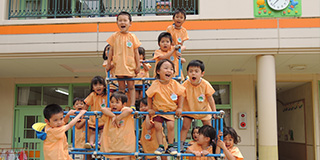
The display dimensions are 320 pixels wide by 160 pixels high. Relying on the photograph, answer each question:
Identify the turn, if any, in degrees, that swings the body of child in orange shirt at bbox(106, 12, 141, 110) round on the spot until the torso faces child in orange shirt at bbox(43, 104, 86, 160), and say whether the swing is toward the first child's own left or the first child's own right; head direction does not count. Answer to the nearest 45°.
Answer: approximately 45° to the first child's own right

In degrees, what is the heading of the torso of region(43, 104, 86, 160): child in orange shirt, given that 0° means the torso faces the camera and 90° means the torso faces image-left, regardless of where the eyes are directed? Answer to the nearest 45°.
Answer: approximately 315°

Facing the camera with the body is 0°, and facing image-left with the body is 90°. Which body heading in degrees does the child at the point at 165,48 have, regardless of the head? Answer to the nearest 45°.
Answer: approximately 0°

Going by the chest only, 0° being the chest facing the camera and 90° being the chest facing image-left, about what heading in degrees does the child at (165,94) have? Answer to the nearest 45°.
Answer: approximately 0°

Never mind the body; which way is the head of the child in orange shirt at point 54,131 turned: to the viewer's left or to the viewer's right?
to the viewer's right

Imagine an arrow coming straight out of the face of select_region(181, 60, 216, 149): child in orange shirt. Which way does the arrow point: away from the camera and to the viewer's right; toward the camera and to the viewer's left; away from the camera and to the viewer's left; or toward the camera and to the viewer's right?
toward the camera and to the viewer's left

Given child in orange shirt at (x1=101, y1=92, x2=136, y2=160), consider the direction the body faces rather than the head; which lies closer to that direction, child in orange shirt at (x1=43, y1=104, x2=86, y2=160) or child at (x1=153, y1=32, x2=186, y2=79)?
the child in orange shirt

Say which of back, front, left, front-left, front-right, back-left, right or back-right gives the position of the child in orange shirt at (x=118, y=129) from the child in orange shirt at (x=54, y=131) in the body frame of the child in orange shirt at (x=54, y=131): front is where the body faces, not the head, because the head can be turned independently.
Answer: front-left

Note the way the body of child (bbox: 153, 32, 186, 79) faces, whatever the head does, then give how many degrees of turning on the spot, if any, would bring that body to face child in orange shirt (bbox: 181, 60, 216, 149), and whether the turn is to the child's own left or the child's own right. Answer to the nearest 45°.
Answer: approximately 45° to the child's own left
